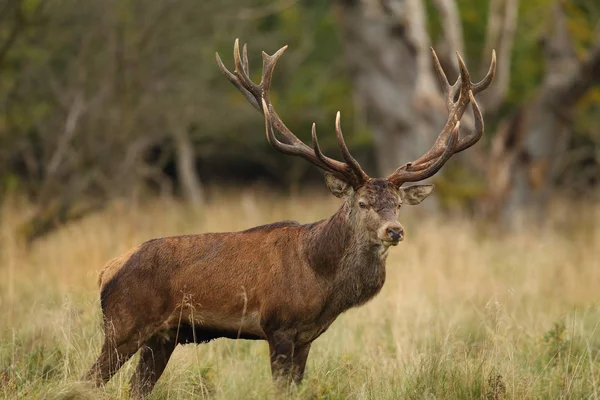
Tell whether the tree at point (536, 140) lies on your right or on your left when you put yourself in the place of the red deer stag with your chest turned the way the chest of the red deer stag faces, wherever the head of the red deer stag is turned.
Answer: on your left

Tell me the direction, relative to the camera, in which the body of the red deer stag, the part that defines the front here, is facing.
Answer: to the viewer's right

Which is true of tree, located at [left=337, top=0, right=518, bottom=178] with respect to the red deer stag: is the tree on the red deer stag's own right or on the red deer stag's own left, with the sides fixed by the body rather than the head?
on the red deer stag's own left
